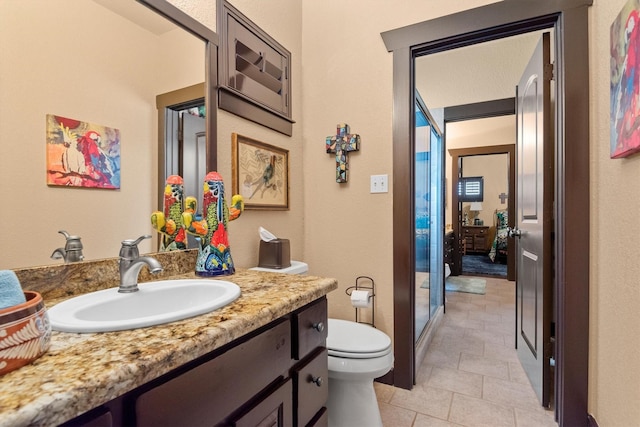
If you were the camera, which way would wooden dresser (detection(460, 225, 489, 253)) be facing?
facing the viewer

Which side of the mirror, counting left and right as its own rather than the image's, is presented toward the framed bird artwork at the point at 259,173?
left

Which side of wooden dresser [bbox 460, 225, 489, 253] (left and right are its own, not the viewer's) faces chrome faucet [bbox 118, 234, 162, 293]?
front

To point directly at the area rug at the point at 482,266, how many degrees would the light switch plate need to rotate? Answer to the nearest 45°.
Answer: approximately 135° to its left

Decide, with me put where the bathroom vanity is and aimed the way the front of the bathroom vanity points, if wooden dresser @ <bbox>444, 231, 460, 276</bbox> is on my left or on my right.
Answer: on my left

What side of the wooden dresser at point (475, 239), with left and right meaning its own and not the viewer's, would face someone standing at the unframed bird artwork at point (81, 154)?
front

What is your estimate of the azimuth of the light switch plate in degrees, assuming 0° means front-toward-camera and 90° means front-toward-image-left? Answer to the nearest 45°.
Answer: approximately 0°

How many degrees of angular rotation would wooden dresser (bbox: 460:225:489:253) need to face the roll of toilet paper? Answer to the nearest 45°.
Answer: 0° — it already faces it

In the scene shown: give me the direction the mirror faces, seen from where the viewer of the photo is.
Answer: facing the viewer and to the right of the viewer

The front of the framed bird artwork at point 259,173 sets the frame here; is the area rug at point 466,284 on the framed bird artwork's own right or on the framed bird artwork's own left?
on the framed bird artwork's own left

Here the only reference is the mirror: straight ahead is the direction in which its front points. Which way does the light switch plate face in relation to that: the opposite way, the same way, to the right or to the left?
to the right

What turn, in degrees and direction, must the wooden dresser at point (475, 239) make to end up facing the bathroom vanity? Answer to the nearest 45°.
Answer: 0° — it already faces it

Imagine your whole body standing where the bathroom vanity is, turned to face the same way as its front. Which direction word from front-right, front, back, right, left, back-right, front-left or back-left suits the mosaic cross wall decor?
left
